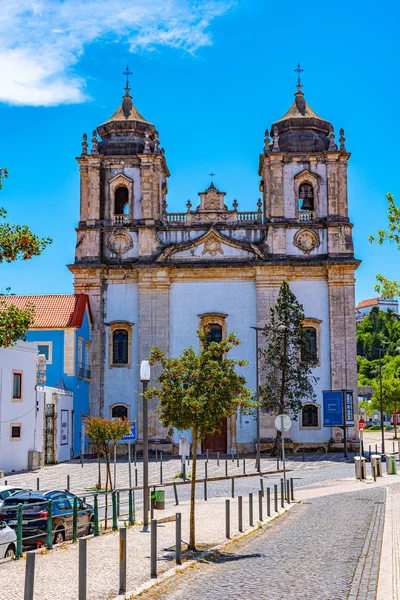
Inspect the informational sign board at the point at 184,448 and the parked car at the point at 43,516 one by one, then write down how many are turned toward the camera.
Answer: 1

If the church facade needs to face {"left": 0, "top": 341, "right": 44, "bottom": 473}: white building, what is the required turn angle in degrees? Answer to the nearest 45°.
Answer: approximately 45° to its right

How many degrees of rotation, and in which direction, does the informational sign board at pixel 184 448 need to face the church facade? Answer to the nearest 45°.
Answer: approximately 180°

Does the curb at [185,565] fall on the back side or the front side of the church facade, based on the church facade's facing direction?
on the front side

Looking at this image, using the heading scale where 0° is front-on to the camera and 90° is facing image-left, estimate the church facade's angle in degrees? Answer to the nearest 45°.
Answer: approximately 0°

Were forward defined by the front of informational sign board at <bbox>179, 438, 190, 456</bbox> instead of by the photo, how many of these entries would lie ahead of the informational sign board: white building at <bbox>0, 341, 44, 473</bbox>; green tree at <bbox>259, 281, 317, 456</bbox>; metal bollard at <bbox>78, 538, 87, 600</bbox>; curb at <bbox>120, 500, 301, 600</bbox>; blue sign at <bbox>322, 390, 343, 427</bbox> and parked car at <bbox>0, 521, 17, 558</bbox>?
3
